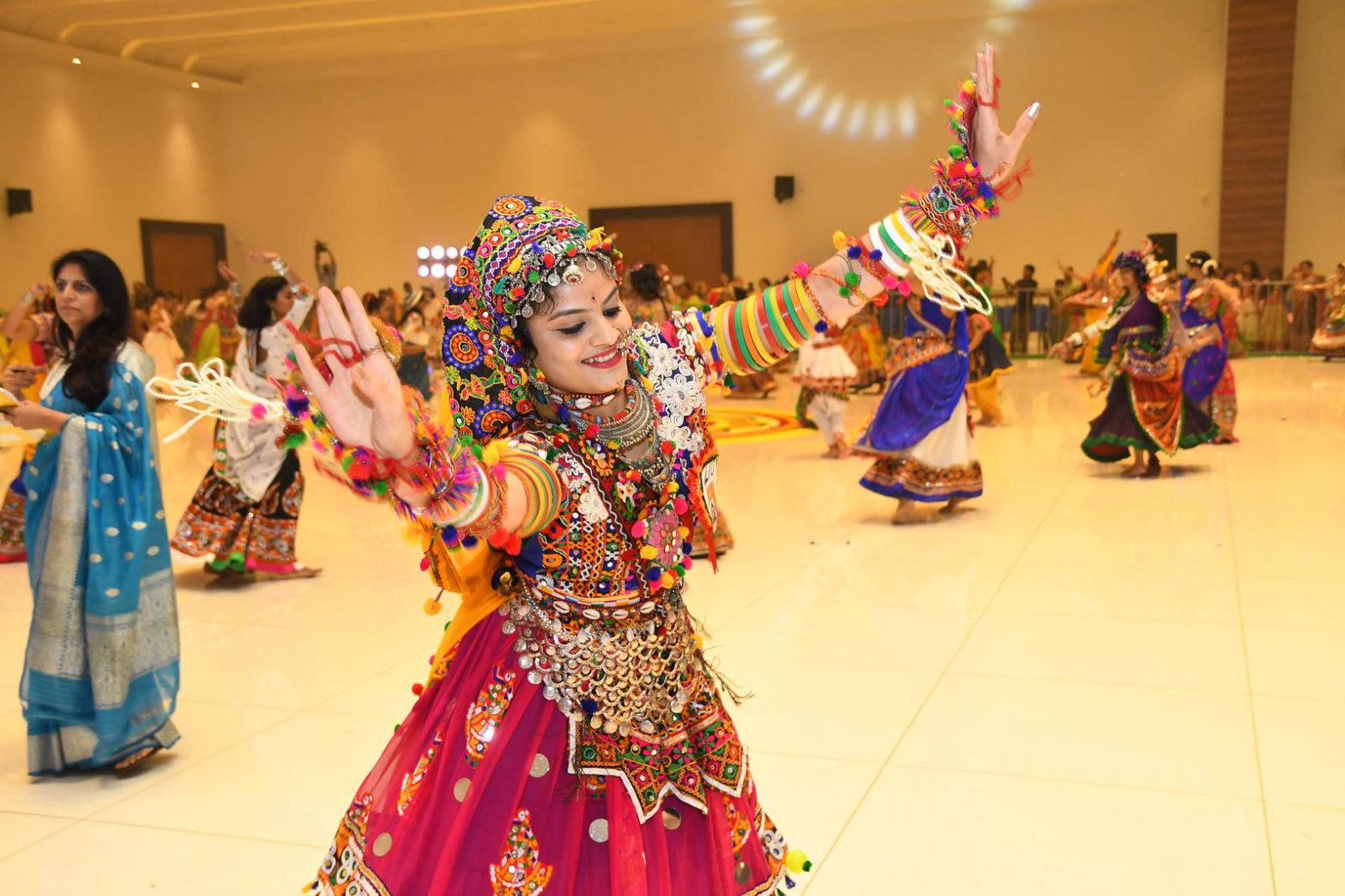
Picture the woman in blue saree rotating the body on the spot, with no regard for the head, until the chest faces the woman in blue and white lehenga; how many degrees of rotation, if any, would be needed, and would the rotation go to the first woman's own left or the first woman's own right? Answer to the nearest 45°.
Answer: approximately 135° to the first woman's own left

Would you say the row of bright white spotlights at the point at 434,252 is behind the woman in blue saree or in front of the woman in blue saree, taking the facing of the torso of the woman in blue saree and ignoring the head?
behind

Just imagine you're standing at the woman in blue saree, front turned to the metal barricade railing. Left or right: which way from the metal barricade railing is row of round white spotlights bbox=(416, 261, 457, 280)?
left

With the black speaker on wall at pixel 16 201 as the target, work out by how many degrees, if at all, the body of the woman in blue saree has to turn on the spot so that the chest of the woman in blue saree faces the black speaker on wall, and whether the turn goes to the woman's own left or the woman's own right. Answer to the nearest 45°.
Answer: approximately 135° to the woman's own right

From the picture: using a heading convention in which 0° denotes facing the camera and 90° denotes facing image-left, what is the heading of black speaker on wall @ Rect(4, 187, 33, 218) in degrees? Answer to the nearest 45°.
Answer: approximately 315°

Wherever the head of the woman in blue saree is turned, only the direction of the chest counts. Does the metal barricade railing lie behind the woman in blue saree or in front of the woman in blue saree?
behind

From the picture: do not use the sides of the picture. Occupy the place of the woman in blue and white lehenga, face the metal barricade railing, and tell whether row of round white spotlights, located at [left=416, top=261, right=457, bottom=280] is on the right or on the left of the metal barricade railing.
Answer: left
